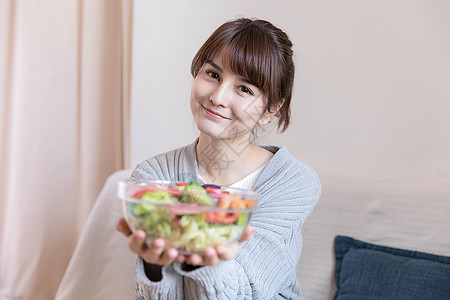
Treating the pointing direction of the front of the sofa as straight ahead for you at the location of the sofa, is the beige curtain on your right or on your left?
on your right

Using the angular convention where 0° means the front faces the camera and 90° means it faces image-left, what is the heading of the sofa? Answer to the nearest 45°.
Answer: approximately 0°
